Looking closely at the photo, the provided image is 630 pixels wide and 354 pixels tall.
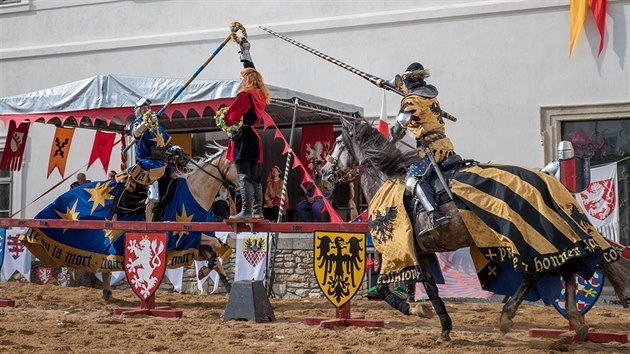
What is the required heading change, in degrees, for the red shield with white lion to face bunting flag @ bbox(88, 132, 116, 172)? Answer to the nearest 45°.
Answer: approximately 180°

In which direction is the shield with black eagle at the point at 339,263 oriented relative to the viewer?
toward the camera

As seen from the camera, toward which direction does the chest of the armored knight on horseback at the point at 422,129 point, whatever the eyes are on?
to the viewer's left

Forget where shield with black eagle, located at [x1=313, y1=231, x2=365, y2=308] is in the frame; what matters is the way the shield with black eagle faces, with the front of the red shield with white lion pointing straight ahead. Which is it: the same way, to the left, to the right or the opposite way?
the same way

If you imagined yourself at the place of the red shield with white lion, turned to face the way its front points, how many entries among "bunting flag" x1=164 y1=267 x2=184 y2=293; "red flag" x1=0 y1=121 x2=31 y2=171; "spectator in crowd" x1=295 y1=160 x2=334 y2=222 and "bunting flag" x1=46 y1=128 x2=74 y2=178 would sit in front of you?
0

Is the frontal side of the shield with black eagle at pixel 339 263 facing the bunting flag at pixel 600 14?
no

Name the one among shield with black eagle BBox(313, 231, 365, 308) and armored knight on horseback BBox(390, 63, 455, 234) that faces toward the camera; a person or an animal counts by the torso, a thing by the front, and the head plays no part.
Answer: the shield with black eagle

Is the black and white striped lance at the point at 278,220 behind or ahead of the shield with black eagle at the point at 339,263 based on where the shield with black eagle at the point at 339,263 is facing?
behind

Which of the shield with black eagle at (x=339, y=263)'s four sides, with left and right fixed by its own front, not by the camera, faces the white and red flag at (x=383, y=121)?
back

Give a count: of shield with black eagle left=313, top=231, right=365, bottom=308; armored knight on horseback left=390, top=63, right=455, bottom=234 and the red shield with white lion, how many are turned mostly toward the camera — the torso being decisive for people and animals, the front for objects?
2

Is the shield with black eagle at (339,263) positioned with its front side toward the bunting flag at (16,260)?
no

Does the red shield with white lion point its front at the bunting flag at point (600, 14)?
no
